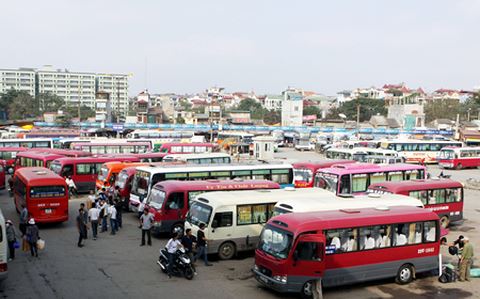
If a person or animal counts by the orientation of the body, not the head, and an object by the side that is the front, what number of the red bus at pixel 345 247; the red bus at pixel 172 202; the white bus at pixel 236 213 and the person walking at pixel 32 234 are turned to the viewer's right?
0

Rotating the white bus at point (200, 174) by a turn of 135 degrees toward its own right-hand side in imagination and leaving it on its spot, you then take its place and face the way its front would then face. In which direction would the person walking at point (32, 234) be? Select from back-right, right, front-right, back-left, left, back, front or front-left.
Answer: back-left

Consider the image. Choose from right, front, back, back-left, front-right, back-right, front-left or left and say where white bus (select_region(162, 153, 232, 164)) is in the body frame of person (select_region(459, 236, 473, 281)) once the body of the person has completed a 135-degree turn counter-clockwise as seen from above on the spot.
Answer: back

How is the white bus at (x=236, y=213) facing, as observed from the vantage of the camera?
facing the viewer and to the left of the viewer

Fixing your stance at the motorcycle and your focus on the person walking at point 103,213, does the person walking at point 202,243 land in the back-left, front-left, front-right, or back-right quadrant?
front-right

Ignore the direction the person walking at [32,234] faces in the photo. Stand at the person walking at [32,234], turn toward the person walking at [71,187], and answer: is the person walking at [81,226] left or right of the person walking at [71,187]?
right

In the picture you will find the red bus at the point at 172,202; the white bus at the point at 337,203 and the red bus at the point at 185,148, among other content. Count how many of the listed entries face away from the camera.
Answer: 0

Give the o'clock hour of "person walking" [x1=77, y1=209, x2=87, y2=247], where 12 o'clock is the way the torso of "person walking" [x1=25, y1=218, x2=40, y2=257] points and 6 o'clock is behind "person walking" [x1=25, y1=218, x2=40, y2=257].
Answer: "person walking" [x1=77, y1=209, x2=87, y2=247] is roughly at 2 o'clock from "person walking" [x1=25, y1=218, x2=40, y2=257].

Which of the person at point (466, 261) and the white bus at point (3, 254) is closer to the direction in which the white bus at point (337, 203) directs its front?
the white bus

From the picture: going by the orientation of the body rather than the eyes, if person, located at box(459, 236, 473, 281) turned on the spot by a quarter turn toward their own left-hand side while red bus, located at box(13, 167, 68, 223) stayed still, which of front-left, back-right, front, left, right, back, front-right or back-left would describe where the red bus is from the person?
right

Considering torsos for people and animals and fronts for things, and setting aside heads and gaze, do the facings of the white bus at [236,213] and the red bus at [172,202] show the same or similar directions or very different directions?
same or similar directions

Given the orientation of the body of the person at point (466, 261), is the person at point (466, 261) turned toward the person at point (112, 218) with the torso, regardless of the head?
yes

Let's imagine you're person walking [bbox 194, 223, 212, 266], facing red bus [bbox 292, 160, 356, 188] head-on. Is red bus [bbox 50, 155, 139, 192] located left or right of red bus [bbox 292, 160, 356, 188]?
left

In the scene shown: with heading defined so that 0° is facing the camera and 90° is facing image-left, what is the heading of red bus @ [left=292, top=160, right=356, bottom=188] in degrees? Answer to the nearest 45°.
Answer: approximately 45°

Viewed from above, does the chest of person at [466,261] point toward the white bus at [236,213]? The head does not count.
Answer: yes
